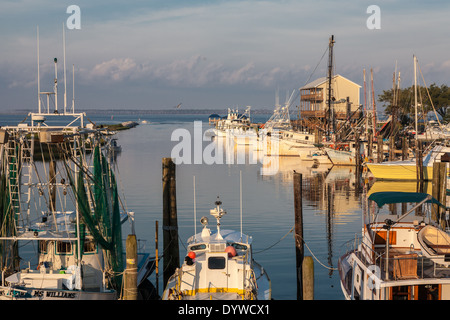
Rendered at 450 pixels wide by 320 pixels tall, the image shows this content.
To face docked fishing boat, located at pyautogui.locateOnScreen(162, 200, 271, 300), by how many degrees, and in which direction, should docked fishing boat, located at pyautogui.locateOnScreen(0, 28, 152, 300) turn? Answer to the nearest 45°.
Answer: approximately 135° to its right

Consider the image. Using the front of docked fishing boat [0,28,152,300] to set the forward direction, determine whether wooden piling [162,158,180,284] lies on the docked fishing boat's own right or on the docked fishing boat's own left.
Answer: on the docked fishing boat's own right

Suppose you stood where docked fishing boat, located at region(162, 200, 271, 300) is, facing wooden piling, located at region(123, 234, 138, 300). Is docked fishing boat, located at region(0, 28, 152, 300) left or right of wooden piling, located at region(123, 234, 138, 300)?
right

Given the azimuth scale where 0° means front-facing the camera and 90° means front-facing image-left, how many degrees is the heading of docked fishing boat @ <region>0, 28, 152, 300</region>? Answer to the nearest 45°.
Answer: approximately 180°

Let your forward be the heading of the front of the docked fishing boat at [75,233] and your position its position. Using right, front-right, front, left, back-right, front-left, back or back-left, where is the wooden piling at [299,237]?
right

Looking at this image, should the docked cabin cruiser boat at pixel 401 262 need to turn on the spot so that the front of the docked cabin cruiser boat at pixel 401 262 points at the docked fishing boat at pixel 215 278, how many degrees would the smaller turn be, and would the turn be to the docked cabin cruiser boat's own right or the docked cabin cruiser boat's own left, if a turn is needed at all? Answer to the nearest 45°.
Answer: approximately 45° to the docked cabin cruiser boat's own left

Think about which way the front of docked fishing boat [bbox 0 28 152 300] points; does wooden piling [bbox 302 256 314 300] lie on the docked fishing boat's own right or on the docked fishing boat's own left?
on the docked fishing boat's own right

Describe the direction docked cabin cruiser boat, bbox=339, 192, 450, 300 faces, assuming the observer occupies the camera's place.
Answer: facing away from the viewer and to the left of the viewer

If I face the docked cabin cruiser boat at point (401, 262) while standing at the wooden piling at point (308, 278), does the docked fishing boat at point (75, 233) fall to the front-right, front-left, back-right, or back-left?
back-left
